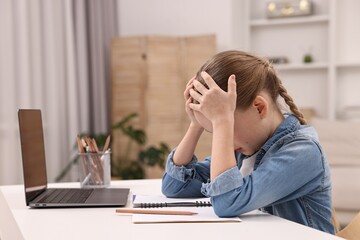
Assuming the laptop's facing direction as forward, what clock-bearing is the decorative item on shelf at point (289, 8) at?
The decorative item on shelf is roughly at 10 o'clock from the laptop.

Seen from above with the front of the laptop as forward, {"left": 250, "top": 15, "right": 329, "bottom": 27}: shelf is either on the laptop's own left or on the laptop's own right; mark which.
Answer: on the laptop's own left

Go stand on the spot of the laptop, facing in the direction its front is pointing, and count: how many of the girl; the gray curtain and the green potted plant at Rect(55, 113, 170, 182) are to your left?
2

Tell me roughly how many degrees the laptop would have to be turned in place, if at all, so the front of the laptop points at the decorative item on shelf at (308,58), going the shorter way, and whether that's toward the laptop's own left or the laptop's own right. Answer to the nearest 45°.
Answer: approximately 45° to the laptop's own left

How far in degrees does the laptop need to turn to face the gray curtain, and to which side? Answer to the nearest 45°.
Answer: approximately 90° to its left

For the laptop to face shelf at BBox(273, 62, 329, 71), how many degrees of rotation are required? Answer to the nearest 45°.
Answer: approximately 45° to its left

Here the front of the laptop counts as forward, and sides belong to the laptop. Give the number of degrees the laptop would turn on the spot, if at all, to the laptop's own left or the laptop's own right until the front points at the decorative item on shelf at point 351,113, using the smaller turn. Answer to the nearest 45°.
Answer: approximately 45° to the laptop's own left

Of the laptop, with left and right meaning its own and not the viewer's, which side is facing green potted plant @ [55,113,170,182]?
left

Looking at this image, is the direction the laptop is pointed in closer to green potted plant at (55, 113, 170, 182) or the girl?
the girl

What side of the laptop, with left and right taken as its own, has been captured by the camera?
right

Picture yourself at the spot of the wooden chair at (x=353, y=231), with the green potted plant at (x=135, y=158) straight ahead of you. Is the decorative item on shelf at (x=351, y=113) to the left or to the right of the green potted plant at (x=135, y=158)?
right
